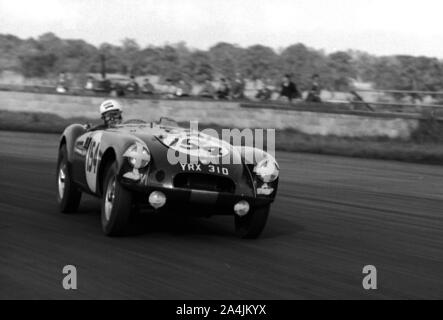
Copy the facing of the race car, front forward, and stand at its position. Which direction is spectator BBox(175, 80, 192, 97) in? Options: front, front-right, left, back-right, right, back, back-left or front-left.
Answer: back-left

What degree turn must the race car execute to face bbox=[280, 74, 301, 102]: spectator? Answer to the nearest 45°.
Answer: approximately 135° to its left

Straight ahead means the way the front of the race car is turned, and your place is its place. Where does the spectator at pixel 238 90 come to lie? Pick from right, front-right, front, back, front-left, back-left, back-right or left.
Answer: back-left

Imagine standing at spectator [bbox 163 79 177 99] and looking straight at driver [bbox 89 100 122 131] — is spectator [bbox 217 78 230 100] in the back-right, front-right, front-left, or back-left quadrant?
front-left

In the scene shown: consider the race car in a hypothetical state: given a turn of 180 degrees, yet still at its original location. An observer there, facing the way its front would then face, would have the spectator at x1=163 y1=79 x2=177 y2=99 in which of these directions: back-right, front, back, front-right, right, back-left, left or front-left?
front-right

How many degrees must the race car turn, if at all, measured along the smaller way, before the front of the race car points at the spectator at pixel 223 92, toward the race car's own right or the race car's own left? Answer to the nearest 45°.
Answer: approximately 135° to the race car's own left

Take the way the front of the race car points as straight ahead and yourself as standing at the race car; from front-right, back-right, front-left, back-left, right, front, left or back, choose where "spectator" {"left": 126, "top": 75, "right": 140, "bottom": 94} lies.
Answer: back-left

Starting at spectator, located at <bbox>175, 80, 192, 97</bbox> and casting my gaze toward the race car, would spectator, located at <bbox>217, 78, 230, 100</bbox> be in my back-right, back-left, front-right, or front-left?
front-left

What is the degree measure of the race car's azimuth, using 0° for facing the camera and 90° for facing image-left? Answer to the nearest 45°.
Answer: approximately 315°
